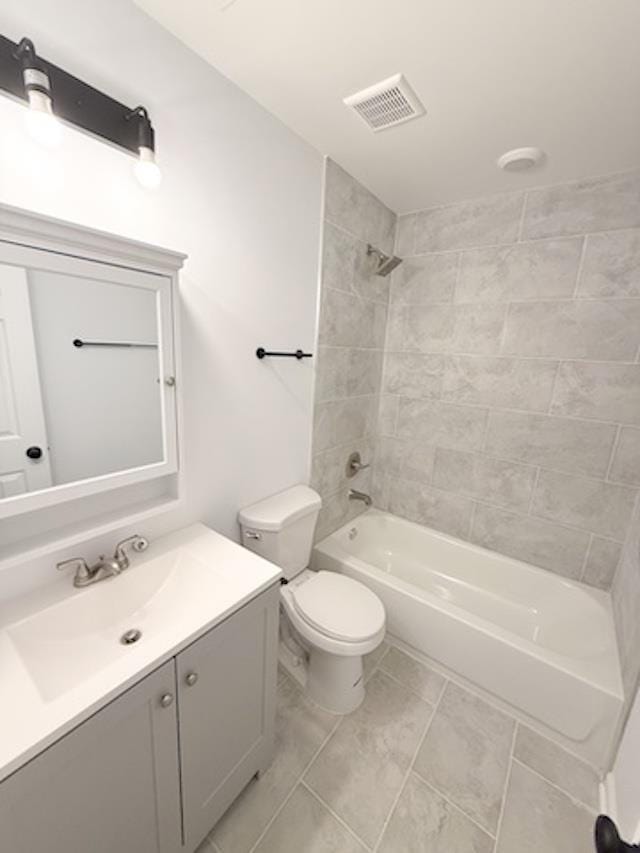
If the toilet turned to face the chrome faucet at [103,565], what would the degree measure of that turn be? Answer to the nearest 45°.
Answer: approximately 90° to its right

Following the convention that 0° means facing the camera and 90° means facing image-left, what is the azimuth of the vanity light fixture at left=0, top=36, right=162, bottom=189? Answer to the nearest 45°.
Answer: approximately 315°

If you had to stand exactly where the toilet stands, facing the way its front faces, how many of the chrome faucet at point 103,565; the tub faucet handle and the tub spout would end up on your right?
1

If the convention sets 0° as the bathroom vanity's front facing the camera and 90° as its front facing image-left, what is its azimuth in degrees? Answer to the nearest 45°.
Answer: approximately 315°

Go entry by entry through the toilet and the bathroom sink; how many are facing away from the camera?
0

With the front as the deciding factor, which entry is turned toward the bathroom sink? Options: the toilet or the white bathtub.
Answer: the white bathtub

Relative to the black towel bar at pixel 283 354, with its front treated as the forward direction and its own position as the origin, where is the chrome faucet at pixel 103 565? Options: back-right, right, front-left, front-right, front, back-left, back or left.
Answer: right

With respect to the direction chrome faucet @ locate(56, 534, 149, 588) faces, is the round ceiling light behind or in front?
in front

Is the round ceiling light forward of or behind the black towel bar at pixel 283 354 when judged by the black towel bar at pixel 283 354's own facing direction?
forward

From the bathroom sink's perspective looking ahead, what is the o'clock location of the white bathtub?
The white bathtub is roughly at 11 o'clock from the bathroom sink.

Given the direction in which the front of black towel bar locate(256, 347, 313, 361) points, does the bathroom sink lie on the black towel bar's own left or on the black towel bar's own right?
on the black towel bar's own right

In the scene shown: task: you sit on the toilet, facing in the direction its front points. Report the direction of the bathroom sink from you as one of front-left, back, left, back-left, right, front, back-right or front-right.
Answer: right

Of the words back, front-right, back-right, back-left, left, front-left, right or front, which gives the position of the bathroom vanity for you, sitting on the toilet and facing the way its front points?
right

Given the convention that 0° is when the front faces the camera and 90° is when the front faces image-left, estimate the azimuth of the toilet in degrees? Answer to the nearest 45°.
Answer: approximately 315°

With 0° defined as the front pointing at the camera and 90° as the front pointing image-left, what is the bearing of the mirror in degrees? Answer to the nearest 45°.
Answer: approximately 315°
